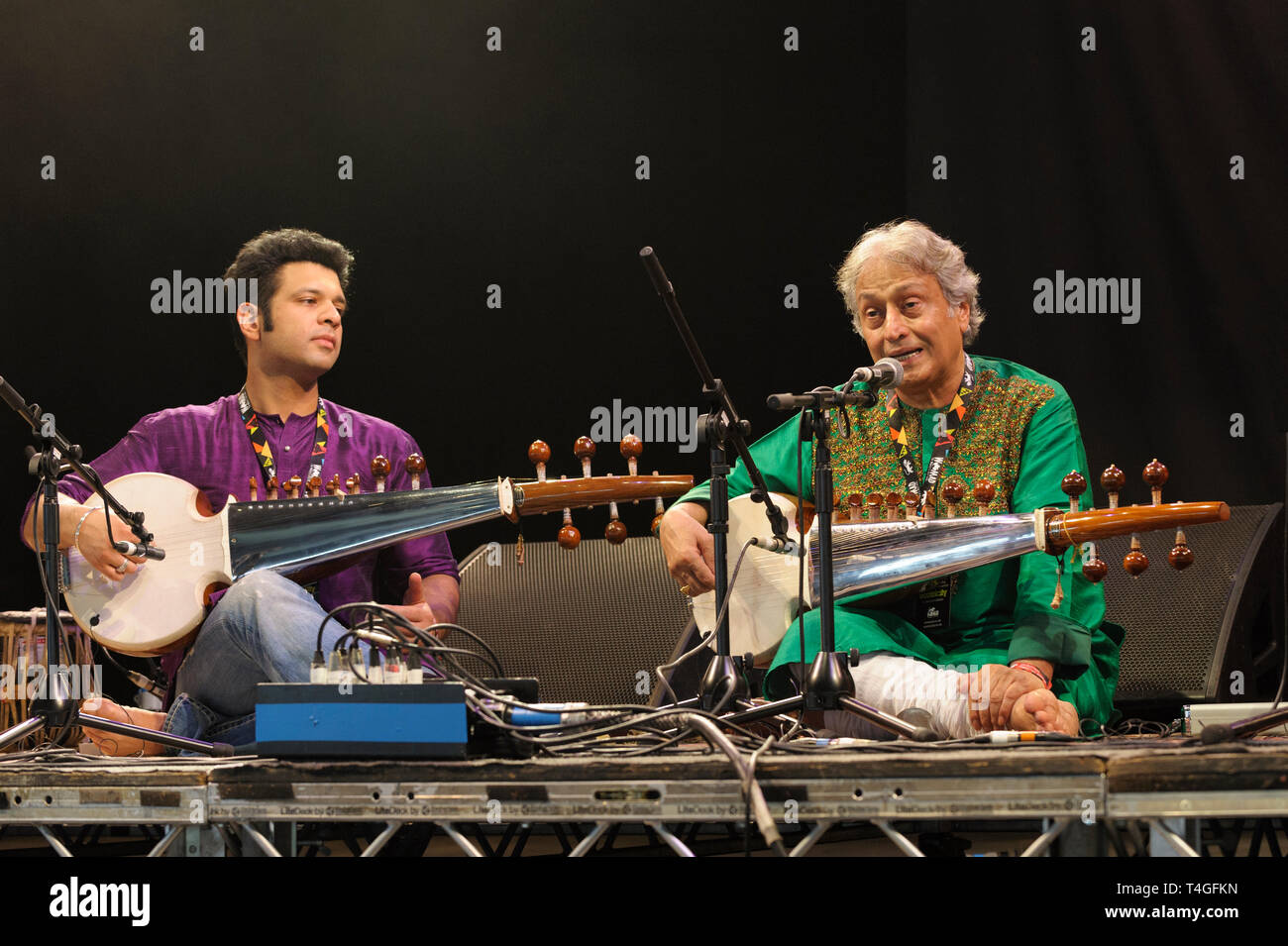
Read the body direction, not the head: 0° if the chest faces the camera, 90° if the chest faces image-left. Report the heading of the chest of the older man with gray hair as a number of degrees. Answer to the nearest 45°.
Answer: approximately 0°

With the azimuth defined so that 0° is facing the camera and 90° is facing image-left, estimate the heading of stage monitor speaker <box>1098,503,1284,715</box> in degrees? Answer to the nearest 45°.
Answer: approximately 45°

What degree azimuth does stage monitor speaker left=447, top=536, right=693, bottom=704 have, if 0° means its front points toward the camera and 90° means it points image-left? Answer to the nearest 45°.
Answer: approximately 0°

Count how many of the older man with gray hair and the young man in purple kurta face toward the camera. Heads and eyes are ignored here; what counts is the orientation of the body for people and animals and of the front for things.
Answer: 2
